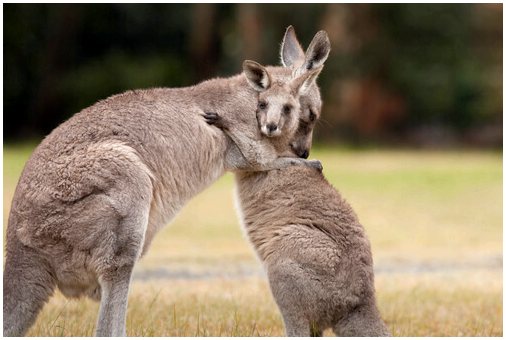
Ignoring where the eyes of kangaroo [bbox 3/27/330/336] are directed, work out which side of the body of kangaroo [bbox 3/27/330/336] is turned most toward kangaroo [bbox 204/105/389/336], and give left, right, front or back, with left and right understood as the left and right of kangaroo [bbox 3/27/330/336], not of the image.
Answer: front

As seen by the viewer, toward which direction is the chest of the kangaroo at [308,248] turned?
to the viewer's left

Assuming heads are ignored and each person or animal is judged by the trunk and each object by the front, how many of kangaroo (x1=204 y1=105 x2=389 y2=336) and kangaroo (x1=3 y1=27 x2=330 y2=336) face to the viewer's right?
1

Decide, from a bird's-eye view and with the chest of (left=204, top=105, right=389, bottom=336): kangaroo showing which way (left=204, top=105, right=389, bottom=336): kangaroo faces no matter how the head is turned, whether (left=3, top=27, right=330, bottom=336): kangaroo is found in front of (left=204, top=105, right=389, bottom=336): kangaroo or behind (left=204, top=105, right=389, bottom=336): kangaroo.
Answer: in front

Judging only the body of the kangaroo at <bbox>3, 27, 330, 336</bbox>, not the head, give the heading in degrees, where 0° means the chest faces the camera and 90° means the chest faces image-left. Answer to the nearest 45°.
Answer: approximately 270°

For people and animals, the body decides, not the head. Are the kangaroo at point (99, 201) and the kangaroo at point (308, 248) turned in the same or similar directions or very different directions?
very different directions
